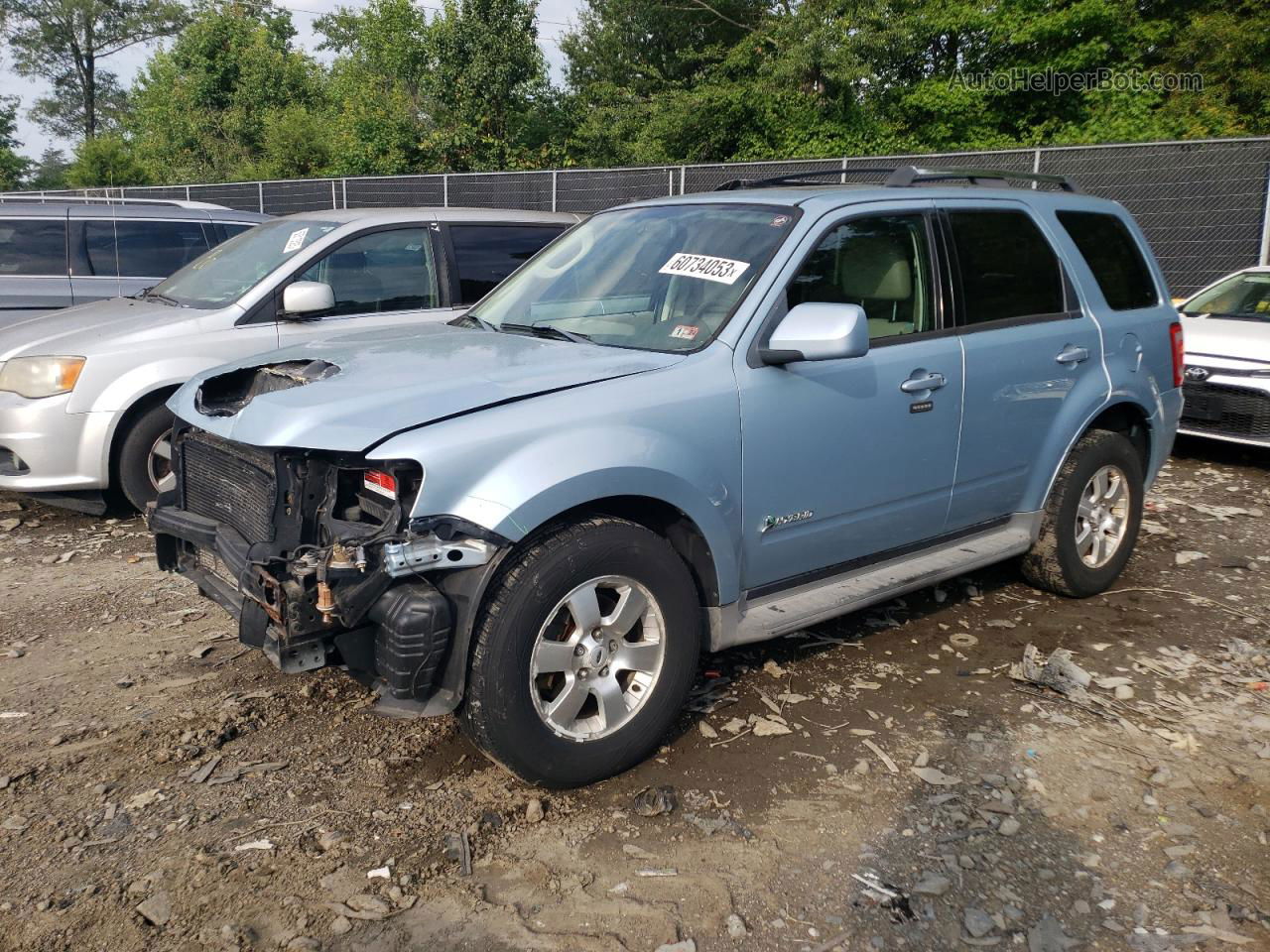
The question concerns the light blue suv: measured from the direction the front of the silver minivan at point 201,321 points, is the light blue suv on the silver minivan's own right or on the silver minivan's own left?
on the silver minivan's own left

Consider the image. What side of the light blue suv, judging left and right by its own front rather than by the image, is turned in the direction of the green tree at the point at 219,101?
right

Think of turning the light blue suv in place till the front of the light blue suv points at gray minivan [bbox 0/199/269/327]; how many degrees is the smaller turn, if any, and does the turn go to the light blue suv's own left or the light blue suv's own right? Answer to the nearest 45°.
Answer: approximately 90° to the light blue suv's own right

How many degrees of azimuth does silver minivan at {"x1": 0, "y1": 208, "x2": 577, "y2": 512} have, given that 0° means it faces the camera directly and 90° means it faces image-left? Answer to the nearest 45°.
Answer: approximately 45°

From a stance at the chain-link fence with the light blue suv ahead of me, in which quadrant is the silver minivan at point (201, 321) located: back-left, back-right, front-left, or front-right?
front-right

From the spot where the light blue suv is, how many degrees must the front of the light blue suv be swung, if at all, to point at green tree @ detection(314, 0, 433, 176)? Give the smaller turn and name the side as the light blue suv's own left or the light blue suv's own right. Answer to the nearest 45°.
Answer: approximately 135° to the light blue suv's own right

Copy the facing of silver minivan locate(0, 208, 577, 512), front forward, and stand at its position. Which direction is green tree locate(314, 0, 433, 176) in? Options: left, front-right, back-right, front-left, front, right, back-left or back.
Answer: back-right

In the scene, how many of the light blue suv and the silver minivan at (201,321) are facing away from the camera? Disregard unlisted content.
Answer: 0

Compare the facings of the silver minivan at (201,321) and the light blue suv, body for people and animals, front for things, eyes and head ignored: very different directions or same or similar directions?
same or similar directions

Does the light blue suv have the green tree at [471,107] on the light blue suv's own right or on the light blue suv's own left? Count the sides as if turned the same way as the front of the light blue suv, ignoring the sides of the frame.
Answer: on the light blue suv's own right

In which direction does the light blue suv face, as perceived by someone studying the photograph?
facing the viewer and to the left of the viewer

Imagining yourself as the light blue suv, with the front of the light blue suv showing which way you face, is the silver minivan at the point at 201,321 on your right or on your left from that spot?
on your right

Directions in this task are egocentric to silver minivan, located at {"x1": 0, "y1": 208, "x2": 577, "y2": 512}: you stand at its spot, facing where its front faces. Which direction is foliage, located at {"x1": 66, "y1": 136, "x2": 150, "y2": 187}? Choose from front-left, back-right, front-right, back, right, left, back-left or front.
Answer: back-right
